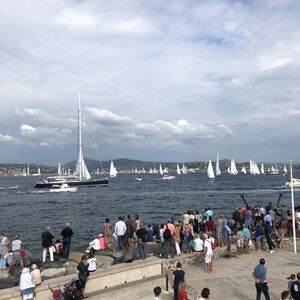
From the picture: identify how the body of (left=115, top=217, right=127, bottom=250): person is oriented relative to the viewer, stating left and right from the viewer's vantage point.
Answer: facing away from the viewer

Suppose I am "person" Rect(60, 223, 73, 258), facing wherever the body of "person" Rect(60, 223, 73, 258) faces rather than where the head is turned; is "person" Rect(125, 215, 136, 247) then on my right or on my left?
on my right

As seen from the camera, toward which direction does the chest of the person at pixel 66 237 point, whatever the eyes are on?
away from the camera

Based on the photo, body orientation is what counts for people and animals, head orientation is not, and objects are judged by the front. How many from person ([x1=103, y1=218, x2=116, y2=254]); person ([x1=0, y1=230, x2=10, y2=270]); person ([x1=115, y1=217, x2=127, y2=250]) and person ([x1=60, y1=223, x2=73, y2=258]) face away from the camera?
4

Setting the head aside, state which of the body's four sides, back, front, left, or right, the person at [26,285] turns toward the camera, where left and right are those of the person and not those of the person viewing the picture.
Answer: back

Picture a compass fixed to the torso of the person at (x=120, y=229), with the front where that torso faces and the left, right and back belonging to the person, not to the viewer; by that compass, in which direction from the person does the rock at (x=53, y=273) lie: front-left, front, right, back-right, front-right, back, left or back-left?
back-left

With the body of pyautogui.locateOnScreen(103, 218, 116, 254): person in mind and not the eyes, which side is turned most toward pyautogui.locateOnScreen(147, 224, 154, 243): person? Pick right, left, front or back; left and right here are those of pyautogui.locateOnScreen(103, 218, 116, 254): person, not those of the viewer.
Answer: right

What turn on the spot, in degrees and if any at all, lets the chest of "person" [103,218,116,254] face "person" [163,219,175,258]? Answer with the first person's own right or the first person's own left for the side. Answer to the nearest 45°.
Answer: approximately 135° to the first person's own right

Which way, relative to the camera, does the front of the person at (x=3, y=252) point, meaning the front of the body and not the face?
away from the camera

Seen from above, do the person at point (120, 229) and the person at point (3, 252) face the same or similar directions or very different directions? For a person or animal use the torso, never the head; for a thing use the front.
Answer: same or similar directions

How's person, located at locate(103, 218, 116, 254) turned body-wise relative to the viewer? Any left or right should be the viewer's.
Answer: facing away from the viewer

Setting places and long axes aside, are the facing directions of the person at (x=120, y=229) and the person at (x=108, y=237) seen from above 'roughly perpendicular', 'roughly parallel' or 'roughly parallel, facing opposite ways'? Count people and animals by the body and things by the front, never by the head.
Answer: roughly parallel
